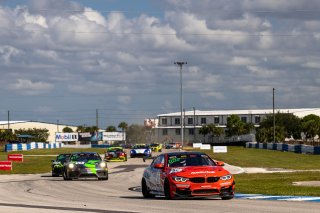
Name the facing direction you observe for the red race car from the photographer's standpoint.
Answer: facing the viewer and to the right of the viewer

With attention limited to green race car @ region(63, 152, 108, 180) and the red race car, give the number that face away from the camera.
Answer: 0

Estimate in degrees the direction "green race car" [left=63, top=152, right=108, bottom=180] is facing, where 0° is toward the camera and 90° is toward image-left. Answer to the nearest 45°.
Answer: approximately 0°

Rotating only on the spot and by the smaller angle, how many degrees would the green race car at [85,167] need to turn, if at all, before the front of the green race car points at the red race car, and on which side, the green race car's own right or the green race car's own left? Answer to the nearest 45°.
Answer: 0° — it already faces it
